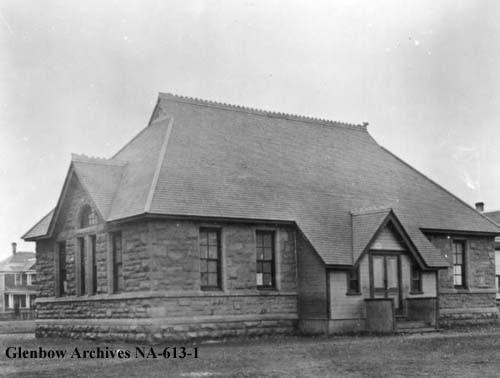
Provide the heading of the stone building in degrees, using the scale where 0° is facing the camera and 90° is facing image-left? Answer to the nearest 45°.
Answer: approximately 315°
